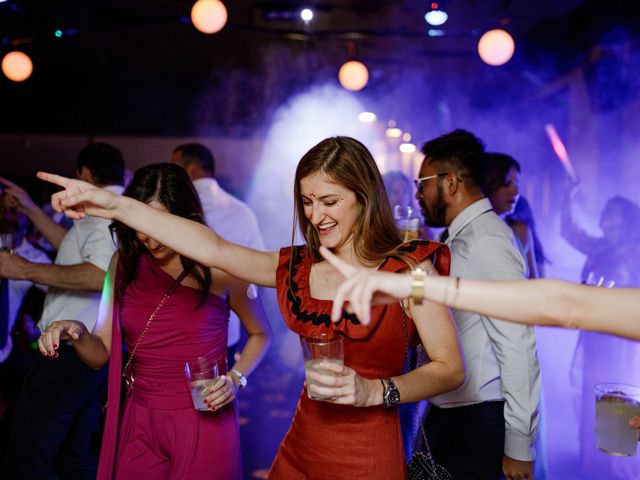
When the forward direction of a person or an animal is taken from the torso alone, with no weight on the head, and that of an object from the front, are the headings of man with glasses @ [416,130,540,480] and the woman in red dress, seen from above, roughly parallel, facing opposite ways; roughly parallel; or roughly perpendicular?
roughly perpendicular

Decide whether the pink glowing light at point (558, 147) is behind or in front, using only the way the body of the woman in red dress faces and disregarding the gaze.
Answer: behind

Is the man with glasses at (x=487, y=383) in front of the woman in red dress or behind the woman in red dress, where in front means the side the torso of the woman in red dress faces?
behind

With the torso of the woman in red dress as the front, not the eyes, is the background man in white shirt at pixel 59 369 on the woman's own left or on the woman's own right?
on the woman's own right

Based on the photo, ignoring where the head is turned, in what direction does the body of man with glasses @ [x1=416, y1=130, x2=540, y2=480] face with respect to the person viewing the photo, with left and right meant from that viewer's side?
facing to the left of the viewer

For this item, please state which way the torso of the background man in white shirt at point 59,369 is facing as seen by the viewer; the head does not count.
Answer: to the viewer's left

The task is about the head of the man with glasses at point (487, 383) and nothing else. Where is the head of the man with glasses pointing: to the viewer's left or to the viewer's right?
to the viewer's left

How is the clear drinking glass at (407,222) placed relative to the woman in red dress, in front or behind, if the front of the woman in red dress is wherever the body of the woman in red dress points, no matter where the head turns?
behind

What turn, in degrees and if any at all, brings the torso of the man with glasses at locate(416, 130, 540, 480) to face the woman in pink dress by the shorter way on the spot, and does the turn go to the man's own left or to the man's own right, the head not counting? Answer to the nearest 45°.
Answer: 0° — they already face them

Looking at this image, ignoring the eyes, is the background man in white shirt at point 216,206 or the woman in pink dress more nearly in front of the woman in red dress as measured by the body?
the woman in pink dress
